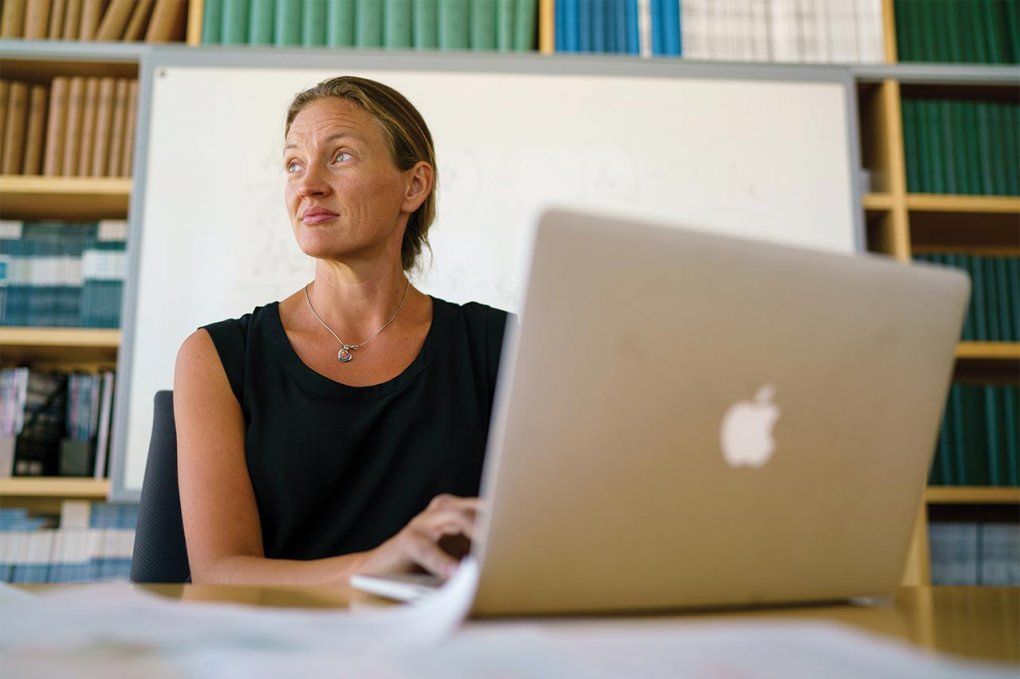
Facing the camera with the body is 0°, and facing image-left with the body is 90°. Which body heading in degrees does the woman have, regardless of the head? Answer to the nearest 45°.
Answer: approximately 0°

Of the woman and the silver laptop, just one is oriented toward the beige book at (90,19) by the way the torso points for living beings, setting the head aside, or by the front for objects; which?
the silver laptop

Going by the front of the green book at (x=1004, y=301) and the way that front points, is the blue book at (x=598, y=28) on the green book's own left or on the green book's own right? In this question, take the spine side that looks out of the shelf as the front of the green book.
on the green book's own right

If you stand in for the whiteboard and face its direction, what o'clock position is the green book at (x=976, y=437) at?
The green book is roughly at 9 o'clock from the whiteboard.

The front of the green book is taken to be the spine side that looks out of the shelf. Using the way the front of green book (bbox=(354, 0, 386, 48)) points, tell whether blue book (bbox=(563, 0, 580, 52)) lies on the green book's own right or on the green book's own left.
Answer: on the green book's own left

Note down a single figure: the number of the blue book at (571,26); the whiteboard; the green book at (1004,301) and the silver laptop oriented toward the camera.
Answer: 3

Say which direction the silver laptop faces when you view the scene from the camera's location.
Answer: facing away from the viewer and to the left of the viewer
